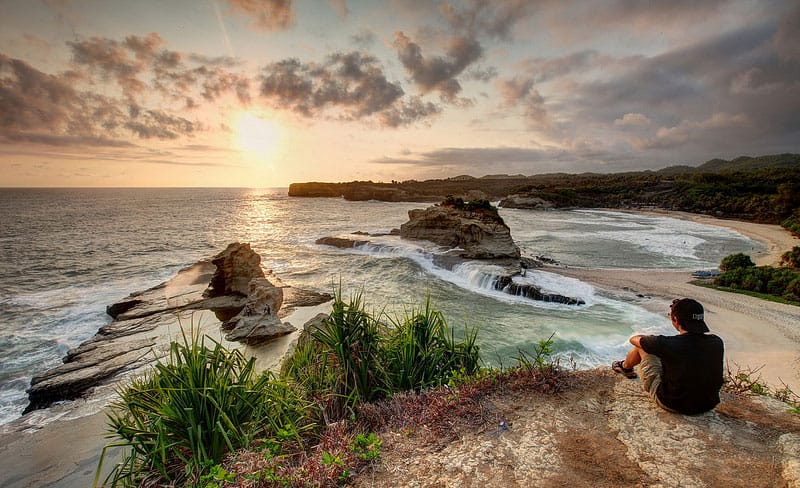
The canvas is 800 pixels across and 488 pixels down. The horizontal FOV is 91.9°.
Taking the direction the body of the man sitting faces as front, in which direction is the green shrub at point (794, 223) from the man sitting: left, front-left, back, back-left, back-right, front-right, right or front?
front-right

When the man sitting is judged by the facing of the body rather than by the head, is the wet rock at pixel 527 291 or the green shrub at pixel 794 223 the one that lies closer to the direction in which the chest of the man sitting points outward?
the wet rock

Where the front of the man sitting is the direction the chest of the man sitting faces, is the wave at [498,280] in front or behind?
in front

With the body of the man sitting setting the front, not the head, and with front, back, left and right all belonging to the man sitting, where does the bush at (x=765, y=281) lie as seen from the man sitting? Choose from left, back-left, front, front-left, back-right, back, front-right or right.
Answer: front-right

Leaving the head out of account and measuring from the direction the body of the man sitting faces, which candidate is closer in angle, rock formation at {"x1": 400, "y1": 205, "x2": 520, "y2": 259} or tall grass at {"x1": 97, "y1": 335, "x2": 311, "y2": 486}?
the rock formation

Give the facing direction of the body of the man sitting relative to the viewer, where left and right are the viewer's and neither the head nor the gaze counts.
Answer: facing away from the viewer and to the left of the viewer

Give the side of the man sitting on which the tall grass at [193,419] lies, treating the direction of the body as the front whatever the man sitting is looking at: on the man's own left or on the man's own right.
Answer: on the man's own left

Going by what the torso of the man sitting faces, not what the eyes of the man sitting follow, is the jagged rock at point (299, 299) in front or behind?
in front

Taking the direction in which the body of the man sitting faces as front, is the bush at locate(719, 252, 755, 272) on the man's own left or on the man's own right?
on the man's own right

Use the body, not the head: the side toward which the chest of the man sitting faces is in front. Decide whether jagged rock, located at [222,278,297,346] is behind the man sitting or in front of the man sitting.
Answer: in front

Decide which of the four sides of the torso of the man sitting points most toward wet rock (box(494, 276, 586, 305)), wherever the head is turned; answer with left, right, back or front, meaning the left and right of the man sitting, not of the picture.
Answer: front

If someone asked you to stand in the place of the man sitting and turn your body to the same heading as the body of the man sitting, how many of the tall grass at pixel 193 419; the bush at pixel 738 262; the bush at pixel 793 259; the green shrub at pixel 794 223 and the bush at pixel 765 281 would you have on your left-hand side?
1

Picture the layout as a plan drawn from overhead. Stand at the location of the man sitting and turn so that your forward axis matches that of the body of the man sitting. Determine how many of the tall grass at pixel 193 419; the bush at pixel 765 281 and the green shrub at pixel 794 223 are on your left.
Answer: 1

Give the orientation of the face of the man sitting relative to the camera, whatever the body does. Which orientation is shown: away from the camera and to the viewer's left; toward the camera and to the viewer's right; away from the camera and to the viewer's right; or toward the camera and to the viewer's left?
away from the camera and to the viewer's left
